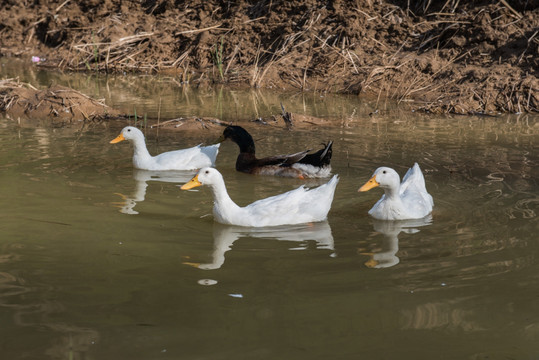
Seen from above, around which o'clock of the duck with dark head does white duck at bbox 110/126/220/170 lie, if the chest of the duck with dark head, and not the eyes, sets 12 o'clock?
The white duck is roughly at 12 o'clock from the duck with dark head.

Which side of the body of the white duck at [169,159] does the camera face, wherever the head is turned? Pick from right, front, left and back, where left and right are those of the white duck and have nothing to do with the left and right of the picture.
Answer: left

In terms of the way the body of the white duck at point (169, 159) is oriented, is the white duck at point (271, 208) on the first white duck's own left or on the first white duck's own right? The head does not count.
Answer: on the first white duck's own left

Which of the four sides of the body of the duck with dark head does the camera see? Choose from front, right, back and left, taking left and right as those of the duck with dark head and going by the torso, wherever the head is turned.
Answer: left

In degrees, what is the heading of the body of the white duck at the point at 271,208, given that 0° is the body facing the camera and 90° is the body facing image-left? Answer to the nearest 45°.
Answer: approximately 90°

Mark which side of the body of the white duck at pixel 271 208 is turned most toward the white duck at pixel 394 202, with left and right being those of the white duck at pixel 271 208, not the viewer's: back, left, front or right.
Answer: back

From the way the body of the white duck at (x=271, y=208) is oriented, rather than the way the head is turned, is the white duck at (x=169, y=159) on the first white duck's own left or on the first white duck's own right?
on the first white duck's own right
